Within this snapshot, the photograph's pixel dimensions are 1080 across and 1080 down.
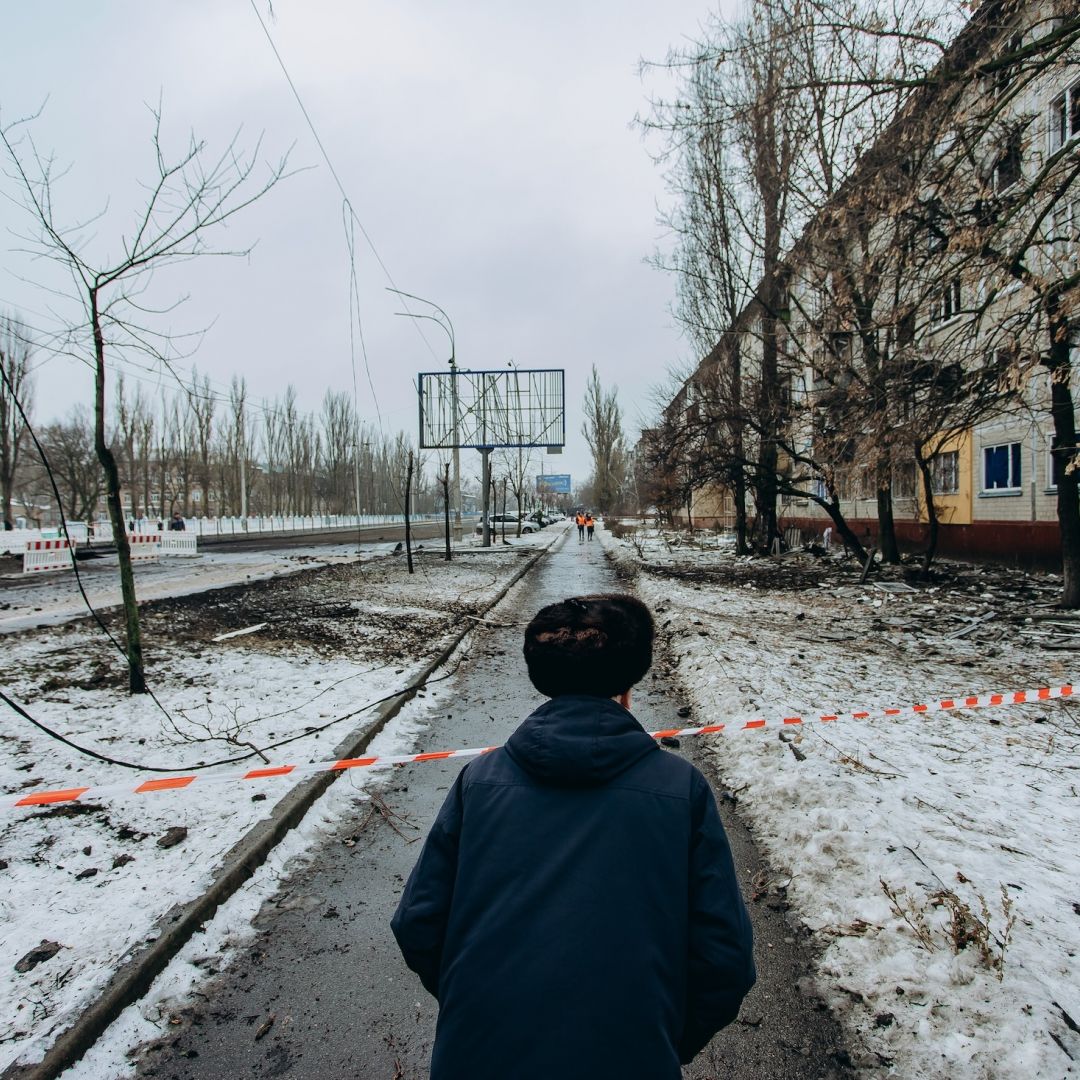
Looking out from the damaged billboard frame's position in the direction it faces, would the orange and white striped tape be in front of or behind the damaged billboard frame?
in front

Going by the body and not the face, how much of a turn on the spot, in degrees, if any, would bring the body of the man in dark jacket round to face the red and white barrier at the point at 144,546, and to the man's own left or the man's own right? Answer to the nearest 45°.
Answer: approximately 45° to the man's own left

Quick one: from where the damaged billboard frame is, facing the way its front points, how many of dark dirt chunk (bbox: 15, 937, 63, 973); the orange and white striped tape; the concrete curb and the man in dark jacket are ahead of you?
4

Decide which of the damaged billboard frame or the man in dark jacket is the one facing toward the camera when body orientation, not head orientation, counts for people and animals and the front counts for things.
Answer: the damaged billboard frame

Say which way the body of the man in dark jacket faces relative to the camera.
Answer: away from the camera

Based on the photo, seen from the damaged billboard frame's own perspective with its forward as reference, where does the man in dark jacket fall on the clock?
The man in dark jacket is roughly at 12 o'clock from the damaged billboard frame.

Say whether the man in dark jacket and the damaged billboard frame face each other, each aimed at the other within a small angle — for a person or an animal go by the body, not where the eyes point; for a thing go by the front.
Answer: yes

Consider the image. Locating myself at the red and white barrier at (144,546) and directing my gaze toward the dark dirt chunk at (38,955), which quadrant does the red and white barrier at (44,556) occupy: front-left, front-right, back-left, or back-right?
front-right

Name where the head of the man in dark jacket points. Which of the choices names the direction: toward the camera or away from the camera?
away from the camera

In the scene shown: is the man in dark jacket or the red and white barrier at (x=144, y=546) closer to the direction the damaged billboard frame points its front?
the man in dark jacket

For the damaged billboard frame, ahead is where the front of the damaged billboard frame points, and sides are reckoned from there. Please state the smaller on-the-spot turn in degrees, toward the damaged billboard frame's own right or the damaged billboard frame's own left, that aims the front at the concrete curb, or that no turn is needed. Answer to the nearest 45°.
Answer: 0° — it already faces it

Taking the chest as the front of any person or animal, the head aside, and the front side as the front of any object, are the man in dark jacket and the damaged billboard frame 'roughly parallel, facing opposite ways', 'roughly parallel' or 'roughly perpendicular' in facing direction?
roughly parallel, facing opposite ways

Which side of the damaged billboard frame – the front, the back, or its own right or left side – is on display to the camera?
front

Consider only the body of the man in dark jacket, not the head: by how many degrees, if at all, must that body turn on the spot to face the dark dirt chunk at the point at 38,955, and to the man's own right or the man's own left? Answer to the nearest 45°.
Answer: approximately 45° to the man's own left
